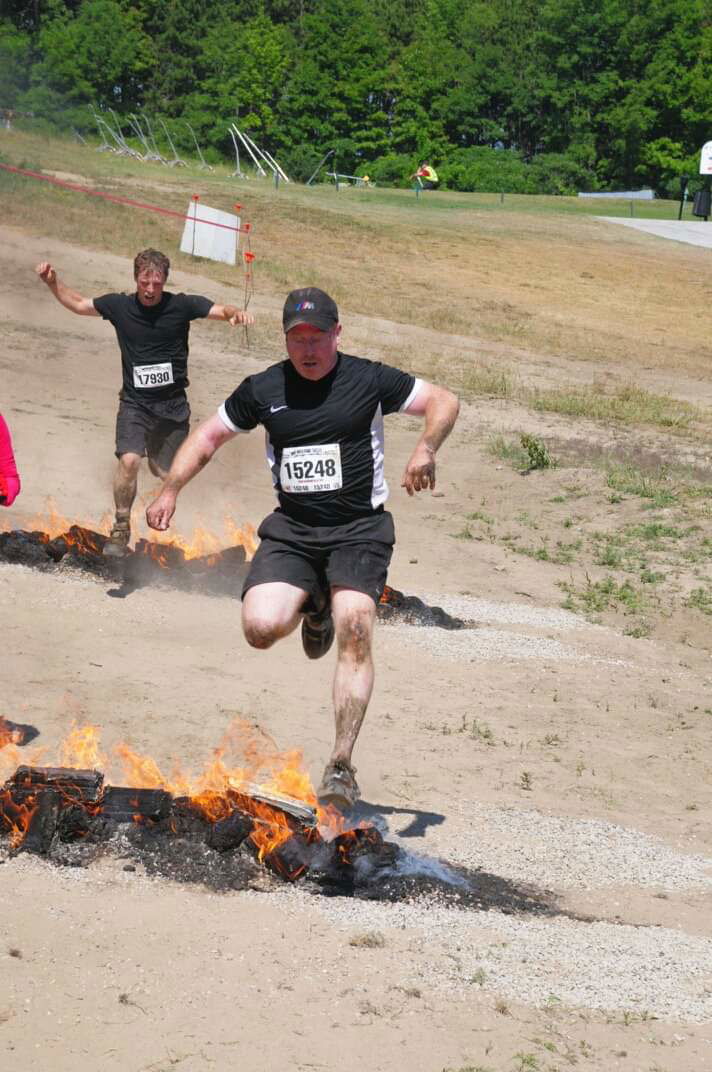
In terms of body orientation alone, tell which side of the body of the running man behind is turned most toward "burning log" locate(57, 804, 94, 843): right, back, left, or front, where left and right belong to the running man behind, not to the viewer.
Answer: front

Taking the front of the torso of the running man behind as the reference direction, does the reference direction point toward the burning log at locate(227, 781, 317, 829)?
yes

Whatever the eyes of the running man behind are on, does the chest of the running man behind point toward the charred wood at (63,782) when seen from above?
yes

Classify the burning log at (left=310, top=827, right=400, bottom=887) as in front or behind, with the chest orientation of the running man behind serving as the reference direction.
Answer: in front

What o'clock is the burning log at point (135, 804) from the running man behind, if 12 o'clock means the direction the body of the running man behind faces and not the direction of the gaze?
The burning log is roughly at 12 o'clock from the running man behind.

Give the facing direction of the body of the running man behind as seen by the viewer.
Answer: toward the camera

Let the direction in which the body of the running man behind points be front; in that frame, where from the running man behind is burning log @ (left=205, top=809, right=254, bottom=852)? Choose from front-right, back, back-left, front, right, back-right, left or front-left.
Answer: front
